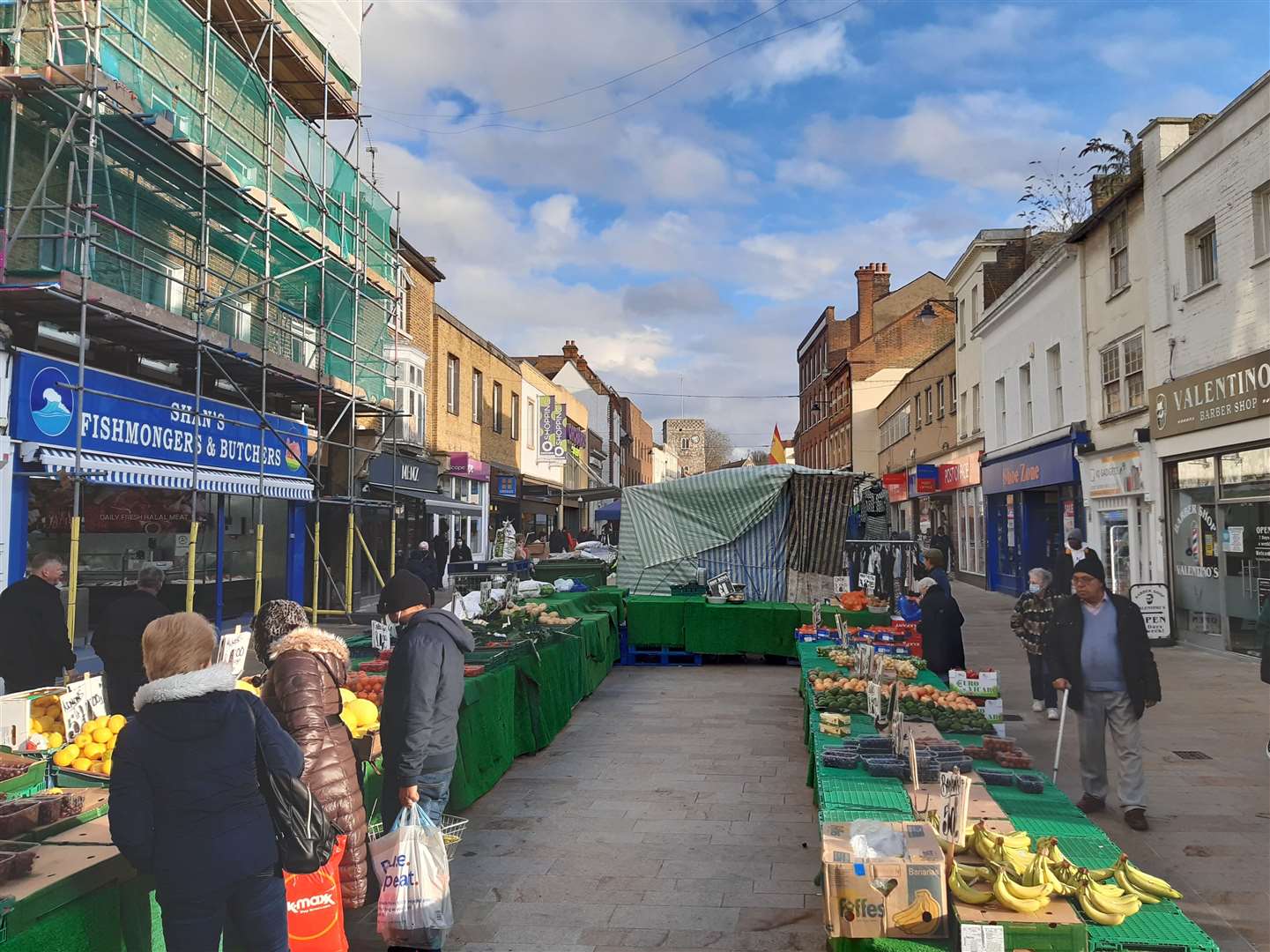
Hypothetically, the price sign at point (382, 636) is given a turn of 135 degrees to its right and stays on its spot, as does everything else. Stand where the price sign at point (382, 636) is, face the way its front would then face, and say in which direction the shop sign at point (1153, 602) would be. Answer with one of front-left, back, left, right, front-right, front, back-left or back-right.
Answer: right

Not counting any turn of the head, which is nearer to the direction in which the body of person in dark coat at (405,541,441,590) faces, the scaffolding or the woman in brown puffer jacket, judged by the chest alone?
the woman in brown puffer jacket

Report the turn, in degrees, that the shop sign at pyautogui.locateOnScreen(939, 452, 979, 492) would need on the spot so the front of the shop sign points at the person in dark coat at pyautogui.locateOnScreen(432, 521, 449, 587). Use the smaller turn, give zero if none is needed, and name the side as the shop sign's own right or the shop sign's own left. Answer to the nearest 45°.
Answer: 0° — it already faces them

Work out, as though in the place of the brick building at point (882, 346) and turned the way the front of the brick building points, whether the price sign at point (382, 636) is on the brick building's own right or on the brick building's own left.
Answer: on the brick building's own left

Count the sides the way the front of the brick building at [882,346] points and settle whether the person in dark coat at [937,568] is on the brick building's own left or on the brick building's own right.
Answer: on the brick building's own left

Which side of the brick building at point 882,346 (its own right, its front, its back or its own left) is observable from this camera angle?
left

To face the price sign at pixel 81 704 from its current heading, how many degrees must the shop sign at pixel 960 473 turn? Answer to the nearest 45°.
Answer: approximately 45° to its left

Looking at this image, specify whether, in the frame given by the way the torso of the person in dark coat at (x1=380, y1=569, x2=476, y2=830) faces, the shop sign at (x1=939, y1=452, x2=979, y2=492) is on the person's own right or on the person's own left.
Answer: on the person's own right

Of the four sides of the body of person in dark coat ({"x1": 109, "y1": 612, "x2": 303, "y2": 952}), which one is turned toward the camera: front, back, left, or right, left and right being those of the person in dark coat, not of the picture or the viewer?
back

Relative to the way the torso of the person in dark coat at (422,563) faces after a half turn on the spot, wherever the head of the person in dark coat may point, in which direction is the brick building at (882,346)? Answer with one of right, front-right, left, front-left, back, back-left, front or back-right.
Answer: front-right

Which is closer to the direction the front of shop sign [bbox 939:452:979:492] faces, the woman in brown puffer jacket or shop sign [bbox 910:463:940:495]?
the woman in brown puffer jacket

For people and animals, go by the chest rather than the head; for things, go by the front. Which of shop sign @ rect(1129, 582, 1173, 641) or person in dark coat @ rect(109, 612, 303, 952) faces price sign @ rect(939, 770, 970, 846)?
the shop sign

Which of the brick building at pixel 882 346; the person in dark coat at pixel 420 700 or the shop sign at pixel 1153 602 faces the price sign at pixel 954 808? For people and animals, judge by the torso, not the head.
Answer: the shop sign

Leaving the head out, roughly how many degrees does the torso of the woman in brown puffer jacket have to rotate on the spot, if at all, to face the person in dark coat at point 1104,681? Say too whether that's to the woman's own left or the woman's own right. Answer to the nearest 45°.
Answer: approximately 135° to the woman's own right
